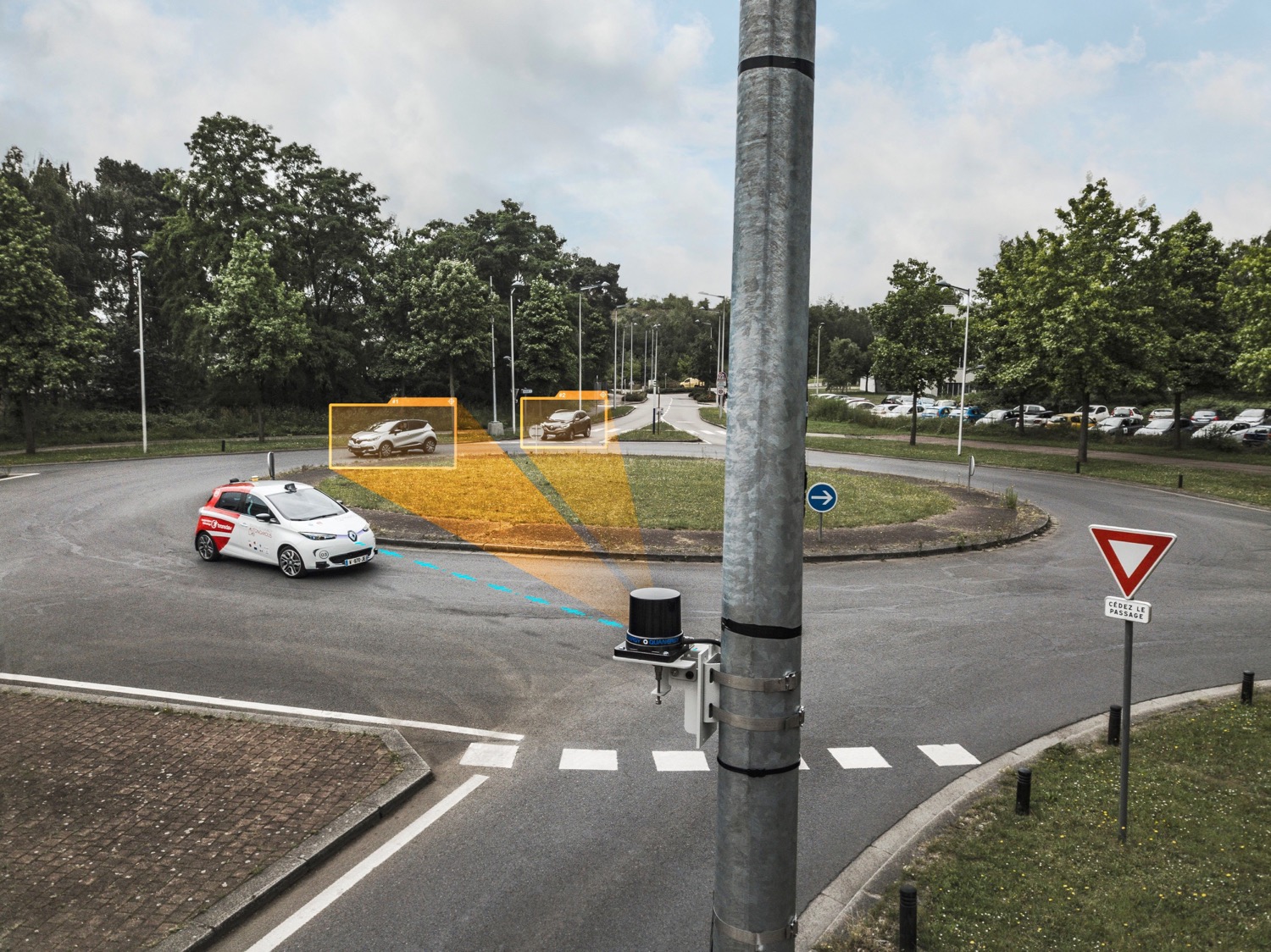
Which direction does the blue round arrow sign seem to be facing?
toward the camera

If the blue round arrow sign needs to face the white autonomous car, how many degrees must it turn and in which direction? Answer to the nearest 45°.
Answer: approximately 90° to its right

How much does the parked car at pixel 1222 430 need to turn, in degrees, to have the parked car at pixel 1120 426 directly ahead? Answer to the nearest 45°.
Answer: approximately 90° to its right

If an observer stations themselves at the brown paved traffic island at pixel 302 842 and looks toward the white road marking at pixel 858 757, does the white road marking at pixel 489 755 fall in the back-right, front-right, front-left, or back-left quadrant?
front-left

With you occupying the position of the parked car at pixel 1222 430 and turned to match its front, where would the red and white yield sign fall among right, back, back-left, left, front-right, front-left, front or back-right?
front-left

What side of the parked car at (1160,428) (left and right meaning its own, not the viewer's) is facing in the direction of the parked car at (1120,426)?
right

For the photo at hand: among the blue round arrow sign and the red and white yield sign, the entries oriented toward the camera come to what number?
2

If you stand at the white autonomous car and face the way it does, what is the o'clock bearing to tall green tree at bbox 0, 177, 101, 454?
The tall green tree is roughly at 7 o'clock from the white autonomous car.

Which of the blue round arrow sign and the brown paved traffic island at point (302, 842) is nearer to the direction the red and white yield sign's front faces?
the brown paved traffic island

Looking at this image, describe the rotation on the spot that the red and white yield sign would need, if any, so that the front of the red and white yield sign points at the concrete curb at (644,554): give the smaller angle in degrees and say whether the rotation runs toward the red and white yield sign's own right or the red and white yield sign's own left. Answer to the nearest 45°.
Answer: approximately 135° to the red and white yield sign's own right

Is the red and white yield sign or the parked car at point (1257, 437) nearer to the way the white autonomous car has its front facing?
the red and white yield sign

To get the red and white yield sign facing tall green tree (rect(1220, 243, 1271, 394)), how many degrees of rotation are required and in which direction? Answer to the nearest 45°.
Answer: approximately 180°

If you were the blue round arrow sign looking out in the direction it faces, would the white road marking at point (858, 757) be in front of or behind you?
in front

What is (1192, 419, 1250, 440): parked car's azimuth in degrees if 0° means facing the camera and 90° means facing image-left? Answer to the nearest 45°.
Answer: approximately 45°
